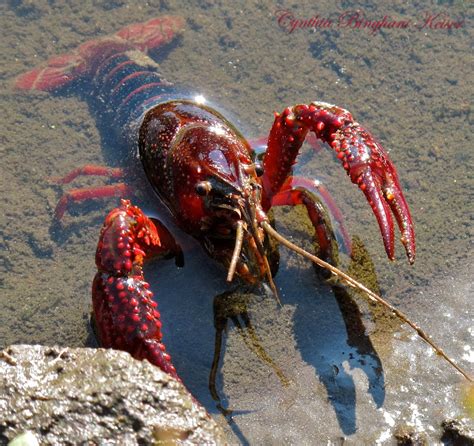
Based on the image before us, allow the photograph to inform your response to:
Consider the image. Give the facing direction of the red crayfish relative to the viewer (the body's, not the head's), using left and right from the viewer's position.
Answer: facing the viewer and to the right of the viewer

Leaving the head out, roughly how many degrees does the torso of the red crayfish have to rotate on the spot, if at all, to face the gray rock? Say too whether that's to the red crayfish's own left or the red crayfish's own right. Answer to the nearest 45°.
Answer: approximately 45° to the red crayfish's own right
